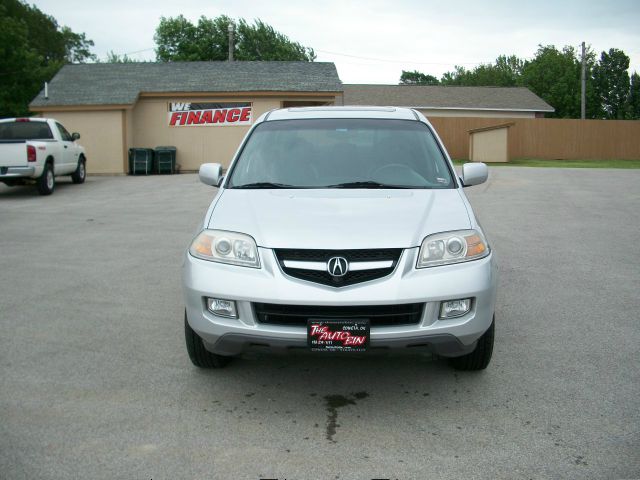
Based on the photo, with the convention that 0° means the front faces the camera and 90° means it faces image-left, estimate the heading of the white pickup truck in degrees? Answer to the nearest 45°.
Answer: approximately 225°

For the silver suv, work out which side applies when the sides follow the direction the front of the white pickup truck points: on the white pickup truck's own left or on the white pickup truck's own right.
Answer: on the white pickup truck's own right

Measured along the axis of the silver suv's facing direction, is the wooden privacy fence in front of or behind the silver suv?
behind

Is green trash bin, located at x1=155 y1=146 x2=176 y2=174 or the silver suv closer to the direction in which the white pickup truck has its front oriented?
the green trash bin

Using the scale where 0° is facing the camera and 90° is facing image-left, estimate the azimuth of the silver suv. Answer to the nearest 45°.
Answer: approximately 0°

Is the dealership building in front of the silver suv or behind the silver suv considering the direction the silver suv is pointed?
behind

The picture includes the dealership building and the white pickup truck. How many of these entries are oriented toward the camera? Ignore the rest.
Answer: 1
